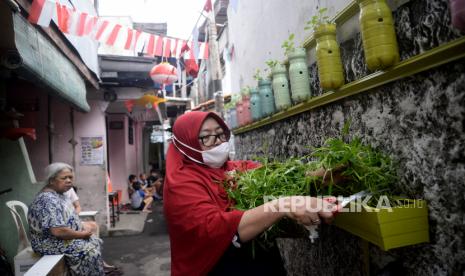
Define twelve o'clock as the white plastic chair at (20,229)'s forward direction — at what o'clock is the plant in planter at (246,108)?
The plant in planter is roughly at 1 o'clock from the white plastic chair.

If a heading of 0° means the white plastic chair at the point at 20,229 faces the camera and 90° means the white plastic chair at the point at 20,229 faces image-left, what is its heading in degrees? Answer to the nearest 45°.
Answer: approximately 270°

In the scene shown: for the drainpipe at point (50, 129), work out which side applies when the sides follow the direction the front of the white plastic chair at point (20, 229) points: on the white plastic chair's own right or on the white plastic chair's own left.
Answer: on the white plastic chair's own left

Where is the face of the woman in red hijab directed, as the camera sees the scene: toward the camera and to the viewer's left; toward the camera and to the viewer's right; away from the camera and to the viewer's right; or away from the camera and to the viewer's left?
toward the camera and to the viewer's right

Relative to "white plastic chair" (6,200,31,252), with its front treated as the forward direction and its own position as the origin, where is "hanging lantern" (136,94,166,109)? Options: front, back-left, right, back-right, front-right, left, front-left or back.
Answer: front-left
